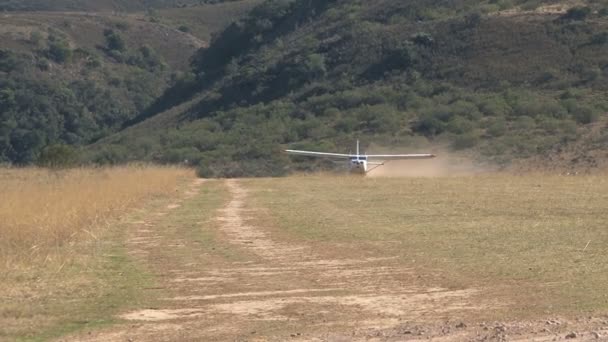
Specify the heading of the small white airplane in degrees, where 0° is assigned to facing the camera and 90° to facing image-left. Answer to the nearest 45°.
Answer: approximately 0°

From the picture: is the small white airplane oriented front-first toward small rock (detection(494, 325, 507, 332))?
yes

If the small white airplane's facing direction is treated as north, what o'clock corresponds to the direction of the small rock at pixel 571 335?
The small rock is roughly at 12 o'clock from the small white airplane.
